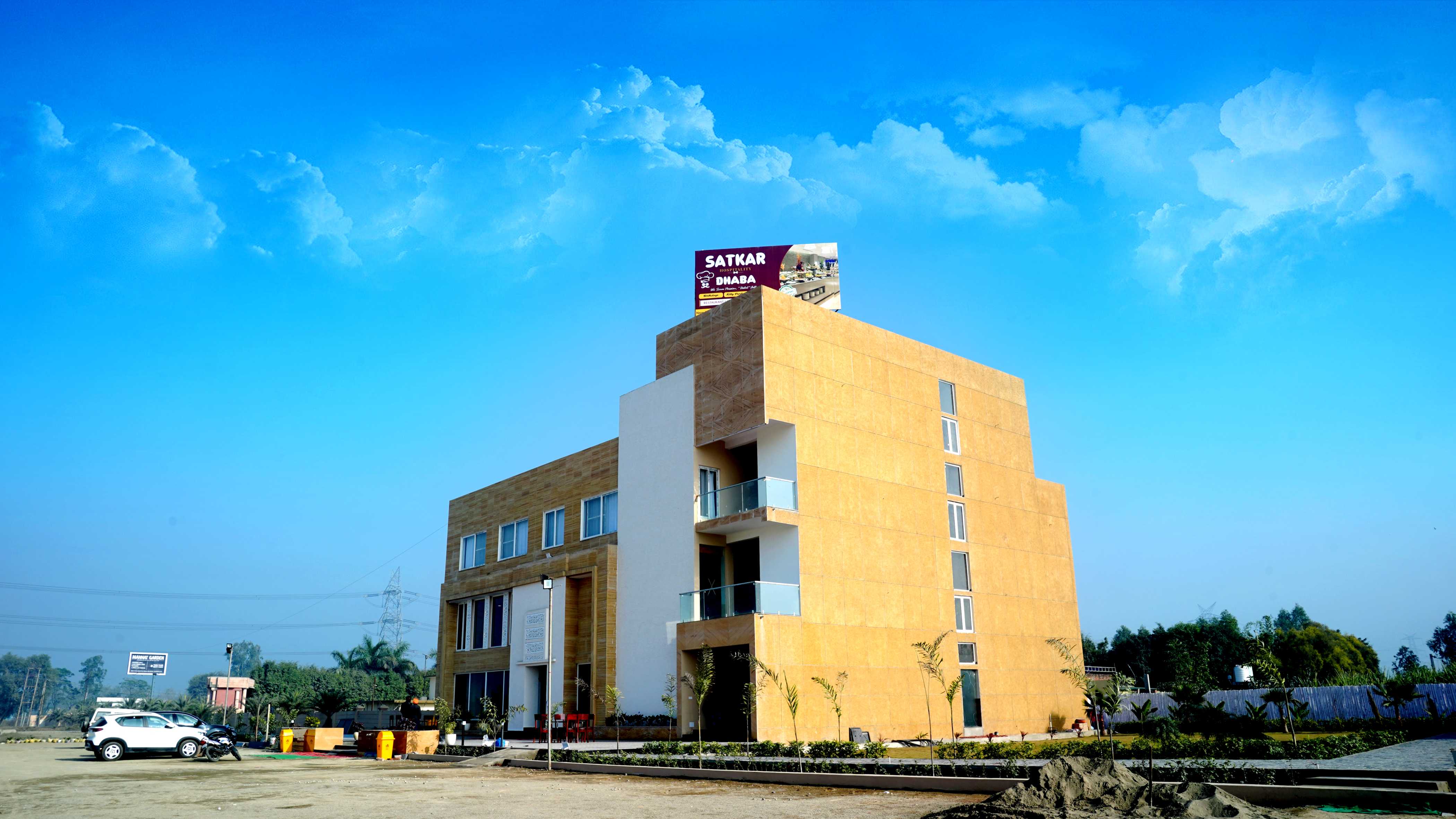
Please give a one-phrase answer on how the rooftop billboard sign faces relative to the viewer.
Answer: facing the viewer

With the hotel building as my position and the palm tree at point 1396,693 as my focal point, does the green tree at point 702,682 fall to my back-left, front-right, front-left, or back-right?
back-right

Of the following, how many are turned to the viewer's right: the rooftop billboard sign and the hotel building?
0

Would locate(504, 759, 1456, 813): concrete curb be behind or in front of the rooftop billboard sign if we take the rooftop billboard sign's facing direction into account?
in front

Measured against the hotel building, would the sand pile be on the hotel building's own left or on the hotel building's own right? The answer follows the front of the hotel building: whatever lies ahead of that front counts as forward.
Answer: on the hotel building's own left

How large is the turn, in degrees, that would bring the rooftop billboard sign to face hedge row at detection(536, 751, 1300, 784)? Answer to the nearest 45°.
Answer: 0° — it already faces it

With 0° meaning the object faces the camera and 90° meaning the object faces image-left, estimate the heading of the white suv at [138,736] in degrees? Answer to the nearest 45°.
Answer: approximately 270°
